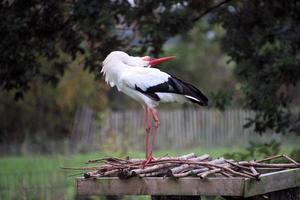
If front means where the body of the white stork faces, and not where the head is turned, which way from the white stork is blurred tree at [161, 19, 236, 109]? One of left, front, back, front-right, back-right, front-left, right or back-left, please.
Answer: right

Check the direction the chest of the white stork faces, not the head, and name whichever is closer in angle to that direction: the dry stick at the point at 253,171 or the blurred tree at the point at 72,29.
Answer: the blurred tree

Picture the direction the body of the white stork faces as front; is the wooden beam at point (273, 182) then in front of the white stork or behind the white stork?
behind

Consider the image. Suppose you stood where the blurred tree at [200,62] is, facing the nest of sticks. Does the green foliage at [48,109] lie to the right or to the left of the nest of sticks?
right

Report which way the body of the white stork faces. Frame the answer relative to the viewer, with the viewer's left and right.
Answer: facing to the left of the viewer
